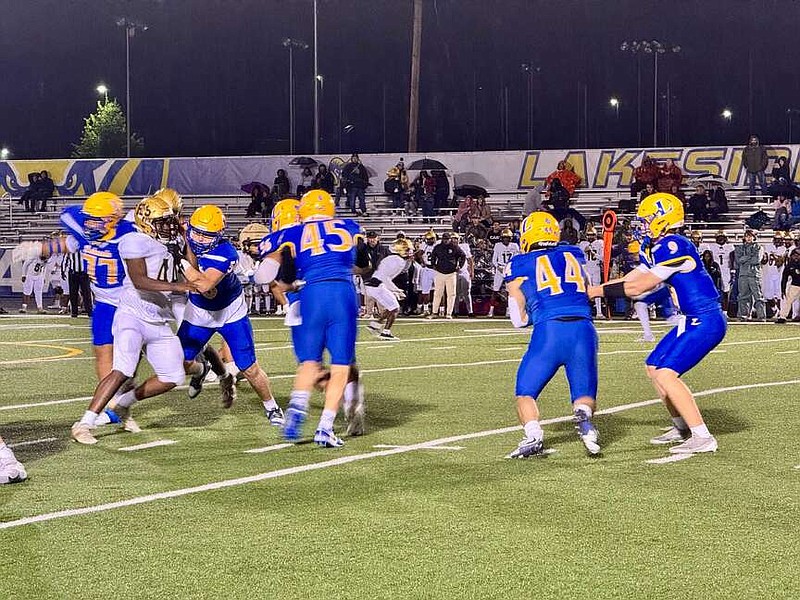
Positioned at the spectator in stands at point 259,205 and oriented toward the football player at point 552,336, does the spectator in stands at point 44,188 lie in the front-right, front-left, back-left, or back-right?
back-right

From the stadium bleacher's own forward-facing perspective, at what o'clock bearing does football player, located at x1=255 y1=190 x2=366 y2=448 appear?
The football player is roughly at 12 o'clock from the stadium bleacher.

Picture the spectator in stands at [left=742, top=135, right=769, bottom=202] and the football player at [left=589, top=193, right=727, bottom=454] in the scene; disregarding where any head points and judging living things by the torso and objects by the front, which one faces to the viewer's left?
the football player

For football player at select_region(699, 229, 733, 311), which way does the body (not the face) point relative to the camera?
toward the camera

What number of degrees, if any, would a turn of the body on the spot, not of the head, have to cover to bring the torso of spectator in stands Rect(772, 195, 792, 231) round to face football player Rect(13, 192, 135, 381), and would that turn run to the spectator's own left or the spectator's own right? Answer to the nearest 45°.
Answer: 0° — they already face them

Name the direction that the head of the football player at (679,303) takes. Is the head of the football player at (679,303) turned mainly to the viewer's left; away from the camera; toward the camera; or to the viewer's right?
to the viewer's left

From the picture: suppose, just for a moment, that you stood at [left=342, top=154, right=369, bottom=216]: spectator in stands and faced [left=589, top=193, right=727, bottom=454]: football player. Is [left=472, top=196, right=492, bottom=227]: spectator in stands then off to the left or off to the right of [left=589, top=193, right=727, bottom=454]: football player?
left

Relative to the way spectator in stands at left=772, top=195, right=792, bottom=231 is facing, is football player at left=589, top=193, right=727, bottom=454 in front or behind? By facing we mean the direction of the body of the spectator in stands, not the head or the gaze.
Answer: in front

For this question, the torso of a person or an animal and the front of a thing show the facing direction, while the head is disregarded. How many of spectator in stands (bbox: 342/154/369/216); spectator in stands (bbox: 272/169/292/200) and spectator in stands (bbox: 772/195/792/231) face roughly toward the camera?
3

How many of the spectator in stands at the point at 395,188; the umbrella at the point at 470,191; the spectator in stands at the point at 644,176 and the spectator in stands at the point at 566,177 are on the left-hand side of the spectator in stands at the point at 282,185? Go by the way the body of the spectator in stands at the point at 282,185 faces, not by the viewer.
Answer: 4

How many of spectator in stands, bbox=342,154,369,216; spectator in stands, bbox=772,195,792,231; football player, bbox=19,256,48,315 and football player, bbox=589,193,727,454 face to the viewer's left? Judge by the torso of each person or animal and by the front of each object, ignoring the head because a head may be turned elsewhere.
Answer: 1

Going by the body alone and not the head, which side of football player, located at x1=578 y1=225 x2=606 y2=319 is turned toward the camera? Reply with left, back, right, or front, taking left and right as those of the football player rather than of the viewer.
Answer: front

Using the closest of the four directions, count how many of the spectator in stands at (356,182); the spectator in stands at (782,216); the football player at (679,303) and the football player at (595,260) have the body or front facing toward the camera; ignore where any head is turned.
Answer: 3

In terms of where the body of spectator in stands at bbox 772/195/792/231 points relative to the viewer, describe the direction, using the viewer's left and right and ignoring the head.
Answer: facing the viewer

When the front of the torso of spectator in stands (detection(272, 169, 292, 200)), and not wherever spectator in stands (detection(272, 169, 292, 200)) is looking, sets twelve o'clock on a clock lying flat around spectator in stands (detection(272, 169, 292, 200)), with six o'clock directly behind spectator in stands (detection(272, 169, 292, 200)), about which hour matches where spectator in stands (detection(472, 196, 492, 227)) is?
spectator in stands (detection(472, 196, 492, 227)) is roughly at 10 o'clock from spectator in stands (detection(272, 169, 292, 200)).

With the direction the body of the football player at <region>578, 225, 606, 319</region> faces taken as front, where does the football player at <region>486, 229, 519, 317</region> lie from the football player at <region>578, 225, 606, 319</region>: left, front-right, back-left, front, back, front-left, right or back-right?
right

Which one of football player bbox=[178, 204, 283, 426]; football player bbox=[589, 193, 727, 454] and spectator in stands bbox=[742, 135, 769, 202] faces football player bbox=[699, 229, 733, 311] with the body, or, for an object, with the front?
the spectator in stands

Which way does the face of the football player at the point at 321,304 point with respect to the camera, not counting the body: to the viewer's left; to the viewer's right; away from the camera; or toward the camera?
away from the camera

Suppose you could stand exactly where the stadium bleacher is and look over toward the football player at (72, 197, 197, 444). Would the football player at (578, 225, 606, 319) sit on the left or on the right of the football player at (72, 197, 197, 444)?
left
